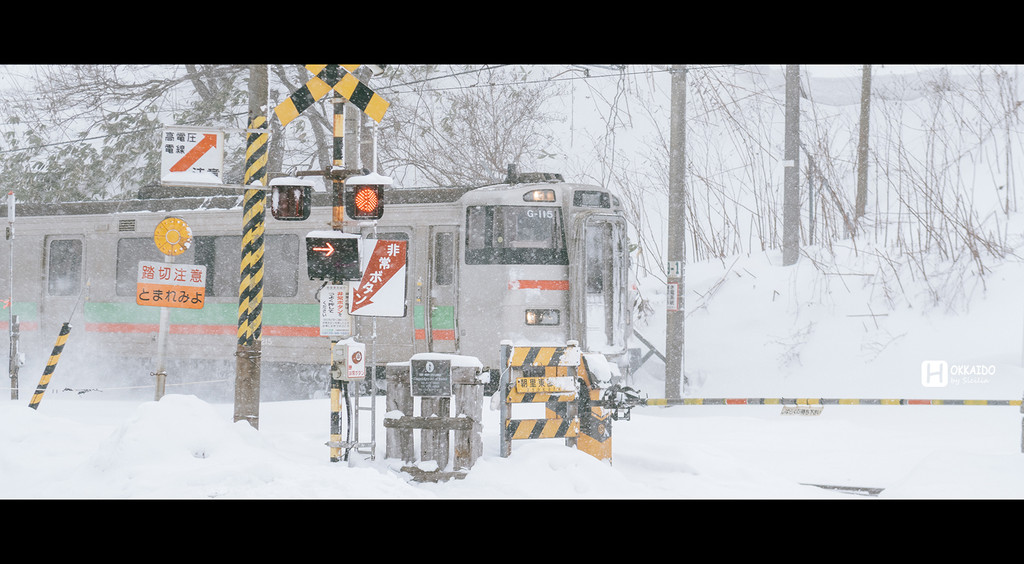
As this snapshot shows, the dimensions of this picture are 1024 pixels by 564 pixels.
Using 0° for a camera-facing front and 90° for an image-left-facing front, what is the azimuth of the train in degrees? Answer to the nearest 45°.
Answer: approximately 315°

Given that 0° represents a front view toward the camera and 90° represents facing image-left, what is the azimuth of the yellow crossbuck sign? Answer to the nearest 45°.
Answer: approximately 0°

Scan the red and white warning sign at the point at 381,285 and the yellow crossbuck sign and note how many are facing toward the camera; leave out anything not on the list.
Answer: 2

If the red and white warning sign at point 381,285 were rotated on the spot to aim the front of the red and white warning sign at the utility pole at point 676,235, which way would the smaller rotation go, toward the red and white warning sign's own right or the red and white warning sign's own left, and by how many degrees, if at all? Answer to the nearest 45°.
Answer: approximately 135° to the red and white warning sign's own left
